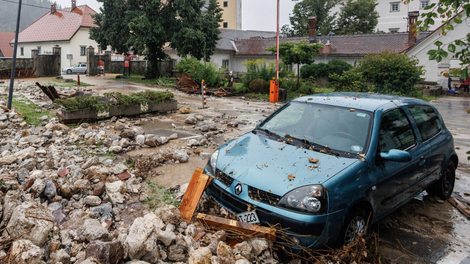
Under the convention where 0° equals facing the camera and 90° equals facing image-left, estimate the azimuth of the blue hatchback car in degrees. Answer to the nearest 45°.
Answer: approximately 45°

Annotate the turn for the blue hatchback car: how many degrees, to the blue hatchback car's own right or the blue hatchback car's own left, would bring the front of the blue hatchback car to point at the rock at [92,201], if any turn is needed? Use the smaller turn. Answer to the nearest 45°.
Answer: approximately 45° to the blue hatchback car's own right

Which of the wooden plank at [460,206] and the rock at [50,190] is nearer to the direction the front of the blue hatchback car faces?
the rock

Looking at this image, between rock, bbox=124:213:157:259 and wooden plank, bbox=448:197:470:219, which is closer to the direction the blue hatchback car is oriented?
the rock

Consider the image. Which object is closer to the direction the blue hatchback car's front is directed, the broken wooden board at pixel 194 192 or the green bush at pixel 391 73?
the broken wooden board

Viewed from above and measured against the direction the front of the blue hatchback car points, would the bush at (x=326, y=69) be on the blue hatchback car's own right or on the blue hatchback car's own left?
on the blue hatchback car's own right

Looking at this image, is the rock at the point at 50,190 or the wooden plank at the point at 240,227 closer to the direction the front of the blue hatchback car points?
the wooden plank

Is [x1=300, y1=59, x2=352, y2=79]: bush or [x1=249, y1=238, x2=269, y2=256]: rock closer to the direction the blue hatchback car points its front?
the rock

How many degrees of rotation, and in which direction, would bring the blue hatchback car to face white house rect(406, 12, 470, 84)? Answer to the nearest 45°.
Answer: approximately 135° to its right
